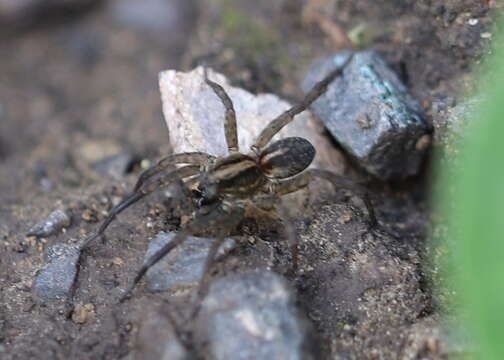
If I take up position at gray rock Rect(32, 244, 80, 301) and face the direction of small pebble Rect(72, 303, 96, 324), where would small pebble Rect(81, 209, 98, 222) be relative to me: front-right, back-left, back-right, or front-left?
back-left

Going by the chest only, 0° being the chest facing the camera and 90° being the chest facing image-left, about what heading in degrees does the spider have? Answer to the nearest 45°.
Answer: approximately 45°

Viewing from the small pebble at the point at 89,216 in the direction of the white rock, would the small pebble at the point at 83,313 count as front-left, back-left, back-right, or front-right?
back-right

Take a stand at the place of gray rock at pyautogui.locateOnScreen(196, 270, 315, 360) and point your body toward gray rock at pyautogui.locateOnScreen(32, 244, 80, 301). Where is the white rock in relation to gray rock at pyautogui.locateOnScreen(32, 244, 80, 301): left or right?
right

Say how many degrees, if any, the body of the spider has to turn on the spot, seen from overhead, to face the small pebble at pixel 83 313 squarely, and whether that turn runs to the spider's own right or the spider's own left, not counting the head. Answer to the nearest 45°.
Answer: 0° — it already faces it

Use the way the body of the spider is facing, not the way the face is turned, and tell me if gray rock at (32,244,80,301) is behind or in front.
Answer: in front

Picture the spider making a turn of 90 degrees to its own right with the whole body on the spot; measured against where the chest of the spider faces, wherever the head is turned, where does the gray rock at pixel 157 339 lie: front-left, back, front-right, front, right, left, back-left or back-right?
back-left

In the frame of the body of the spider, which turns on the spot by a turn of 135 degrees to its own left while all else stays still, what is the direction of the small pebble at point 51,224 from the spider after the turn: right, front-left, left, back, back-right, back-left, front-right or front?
back
